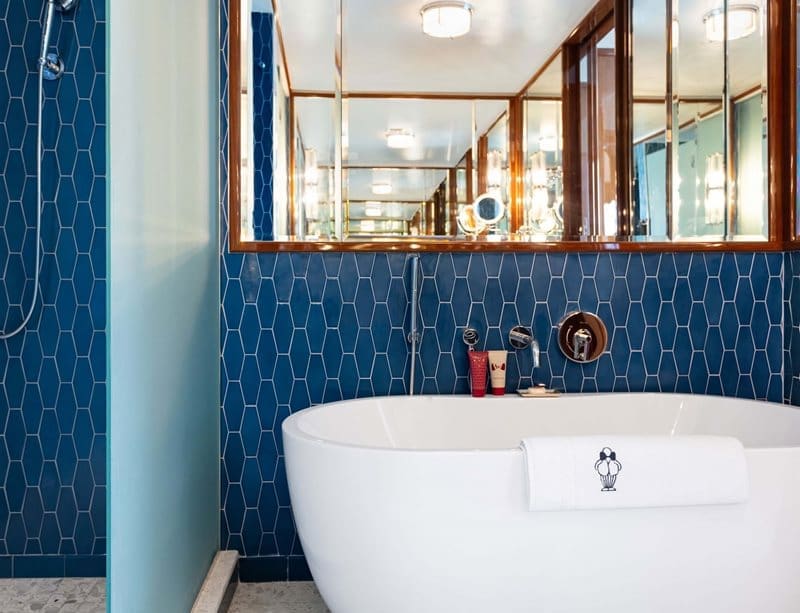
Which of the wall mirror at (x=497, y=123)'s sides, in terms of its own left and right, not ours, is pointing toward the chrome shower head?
right

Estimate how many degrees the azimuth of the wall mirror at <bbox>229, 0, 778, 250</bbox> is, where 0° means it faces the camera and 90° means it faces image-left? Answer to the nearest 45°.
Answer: approximately 0°
